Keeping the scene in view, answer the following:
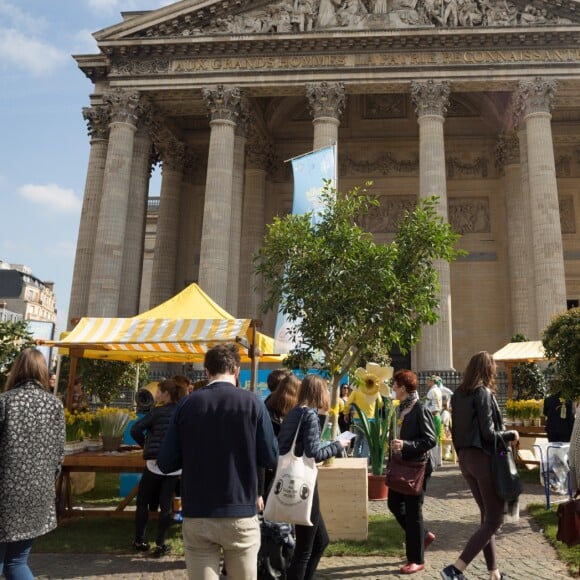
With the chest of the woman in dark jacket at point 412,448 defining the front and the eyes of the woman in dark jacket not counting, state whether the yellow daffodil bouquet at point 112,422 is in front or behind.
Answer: in front

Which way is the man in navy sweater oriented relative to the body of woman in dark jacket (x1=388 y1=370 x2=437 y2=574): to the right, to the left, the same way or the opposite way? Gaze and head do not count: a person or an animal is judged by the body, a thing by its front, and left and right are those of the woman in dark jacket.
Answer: to the right

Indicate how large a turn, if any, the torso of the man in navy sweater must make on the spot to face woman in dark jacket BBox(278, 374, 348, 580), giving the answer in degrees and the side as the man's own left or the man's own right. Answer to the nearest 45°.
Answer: approximately 45° to the man's own right

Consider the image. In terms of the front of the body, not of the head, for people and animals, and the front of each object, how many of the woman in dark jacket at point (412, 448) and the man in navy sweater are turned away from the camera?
1

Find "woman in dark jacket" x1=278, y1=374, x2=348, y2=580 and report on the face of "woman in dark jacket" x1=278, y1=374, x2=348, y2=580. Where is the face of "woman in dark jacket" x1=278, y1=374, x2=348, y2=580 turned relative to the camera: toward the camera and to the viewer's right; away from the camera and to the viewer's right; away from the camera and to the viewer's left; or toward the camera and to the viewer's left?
away from the camera and to the viewer's right

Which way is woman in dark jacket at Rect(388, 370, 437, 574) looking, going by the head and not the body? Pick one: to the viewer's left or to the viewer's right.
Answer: to the viewer's left

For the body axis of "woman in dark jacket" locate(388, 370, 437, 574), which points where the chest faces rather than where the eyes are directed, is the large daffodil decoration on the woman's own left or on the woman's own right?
on the woman's own right

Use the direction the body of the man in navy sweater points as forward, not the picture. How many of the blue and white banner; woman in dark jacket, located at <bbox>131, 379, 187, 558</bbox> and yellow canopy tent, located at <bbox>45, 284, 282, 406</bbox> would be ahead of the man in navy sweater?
3

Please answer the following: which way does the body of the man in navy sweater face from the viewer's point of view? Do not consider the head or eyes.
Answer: away from the camera

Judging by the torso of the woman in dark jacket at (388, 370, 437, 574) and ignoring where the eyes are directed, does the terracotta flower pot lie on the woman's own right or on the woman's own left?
on the woman's own right

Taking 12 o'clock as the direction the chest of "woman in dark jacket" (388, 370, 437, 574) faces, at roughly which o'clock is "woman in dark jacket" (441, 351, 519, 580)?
"woman in dark jacket" (441, 351, 519, 580) is roughly at 7 o'clock from "woman in dark jacket" (388, 370, 437, 574).

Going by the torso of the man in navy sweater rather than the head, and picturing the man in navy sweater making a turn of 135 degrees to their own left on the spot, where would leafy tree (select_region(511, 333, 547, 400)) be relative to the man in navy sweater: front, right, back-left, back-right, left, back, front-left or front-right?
back

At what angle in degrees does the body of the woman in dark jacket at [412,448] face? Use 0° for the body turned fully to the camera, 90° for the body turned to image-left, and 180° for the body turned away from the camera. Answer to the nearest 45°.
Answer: approximately 90°

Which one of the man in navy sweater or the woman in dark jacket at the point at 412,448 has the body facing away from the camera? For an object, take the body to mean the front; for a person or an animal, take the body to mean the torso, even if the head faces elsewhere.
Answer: the man in navy sweater
